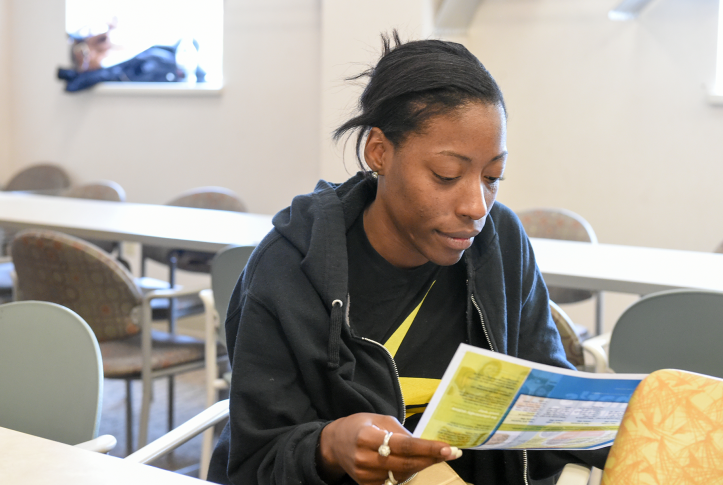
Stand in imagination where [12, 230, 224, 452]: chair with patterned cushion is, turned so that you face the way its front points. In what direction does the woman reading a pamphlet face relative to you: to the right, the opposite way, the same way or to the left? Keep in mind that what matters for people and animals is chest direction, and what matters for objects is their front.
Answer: to the right

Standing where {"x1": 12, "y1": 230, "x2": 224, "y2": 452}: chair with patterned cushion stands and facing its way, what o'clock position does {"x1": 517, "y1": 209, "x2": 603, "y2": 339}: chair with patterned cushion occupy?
{"x1": 517, "y1": 209, "x2": 603, "y2": 339}: chair with patterned cushion is roughly at 1 o'clock from {"x1": 12, "y1": 230, "x2": 224, "y2": 452}: chair with patterned cushion.

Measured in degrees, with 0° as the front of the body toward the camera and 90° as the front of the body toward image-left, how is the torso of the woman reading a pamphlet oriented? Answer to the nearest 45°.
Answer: approximately 315°

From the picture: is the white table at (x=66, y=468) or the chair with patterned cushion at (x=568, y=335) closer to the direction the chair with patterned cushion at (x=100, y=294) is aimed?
the chair with patterned cushion

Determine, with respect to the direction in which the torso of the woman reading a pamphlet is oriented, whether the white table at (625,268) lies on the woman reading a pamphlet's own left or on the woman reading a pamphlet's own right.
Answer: on the woman reading a pamphlet's own left

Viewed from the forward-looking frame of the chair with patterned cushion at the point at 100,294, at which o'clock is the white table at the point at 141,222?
The white table is roughly at 11 o'clock from the chair with patterned cushion.
